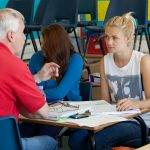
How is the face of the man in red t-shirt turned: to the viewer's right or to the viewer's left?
to the viewer's right

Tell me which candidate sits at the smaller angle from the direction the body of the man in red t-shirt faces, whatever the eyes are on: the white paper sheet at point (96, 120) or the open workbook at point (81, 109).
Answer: the open workbook

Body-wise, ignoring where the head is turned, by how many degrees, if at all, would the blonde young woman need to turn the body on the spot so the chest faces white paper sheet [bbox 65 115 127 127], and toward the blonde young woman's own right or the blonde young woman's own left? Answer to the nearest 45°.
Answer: approximately 45° to the blonde young woman's own left

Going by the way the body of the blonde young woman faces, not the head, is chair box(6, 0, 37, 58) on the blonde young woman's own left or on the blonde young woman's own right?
on the blonde young woman's own right

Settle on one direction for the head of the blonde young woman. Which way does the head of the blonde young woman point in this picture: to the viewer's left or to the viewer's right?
to the viewer's left

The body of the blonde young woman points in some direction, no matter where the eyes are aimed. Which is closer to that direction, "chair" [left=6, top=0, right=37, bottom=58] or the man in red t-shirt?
the man in red t-shirt

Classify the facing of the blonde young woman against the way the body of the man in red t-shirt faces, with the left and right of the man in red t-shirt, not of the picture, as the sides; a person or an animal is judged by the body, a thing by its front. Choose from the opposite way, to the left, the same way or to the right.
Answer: the opposite way

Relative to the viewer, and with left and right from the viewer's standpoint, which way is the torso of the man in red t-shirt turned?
facing away from the viewer and to the right of the viewer

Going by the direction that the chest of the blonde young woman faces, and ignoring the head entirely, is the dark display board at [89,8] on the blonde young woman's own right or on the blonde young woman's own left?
on the blonde young woman's own right
